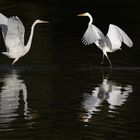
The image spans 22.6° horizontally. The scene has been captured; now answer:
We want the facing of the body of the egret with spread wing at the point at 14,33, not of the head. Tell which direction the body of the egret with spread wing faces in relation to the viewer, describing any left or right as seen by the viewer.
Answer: facing to the right of the viewer
